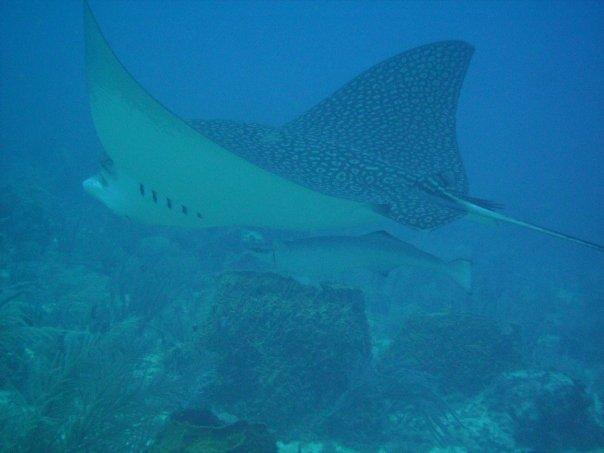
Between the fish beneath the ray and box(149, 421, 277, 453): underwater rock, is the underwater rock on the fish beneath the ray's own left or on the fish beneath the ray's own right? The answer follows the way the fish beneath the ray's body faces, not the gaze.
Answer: on the fish beneath the ray's own left

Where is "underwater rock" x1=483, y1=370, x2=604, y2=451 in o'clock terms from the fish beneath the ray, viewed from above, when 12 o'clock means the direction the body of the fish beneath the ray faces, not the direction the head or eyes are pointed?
The underwater rock is roughly at 6 o'clock from the fish beneath the ray.

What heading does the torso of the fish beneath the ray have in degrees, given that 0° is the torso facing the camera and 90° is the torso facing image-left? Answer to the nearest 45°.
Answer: approximately 90°
